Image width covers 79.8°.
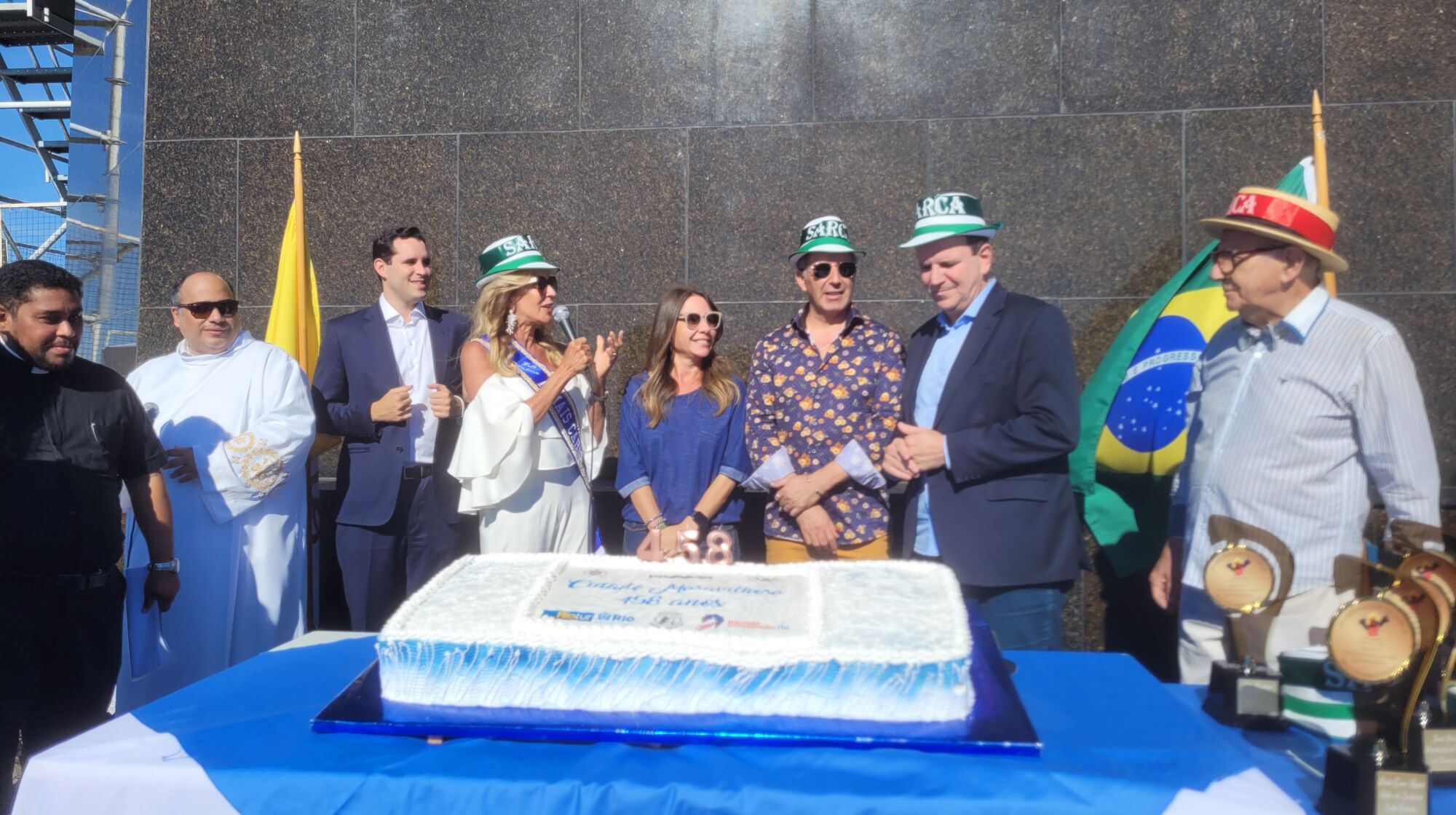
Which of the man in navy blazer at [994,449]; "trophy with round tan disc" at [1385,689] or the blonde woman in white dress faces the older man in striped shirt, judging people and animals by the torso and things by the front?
the blonde woman in white dress

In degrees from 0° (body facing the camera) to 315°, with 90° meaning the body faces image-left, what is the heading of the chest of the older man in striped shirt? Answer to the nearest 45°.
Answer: approximately 45°

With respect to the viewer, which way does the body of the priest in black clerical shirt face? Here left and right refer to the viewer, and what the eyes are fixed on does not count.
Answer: facing the viewer and to the right of the viewer

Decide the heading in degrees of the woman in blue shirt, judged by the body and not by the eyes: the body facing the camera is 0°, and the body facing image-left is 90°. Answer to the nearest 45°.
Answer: approximately 0°

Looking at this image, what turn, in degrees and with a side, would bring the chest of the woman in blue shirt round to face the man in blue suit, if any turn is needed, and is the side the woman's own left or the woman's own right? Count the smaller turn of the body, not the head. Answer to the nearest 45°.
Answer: approximately 90° to the woman's own right

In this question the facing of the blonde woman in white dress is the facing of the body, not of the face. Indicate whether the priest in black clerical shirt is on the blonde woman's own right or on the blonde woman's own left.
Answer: on the blonde woman's own right

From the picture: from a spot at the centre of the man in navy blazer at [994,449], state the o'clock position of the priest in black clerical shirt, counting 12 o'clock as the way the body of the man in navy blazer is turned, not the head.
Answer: The priest in black clerical shirt is roughly at 1 o'clock from the man in navy blazer.

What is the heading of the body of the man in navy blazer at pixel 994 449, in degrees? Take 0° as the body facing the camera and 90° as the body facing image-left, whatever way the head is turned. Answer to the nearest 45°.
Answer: approximately 45°

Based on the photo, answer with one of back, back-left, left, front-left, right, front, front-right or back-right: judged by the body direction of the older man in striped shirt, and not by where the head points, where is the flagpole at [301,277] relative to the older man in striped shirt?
front-right

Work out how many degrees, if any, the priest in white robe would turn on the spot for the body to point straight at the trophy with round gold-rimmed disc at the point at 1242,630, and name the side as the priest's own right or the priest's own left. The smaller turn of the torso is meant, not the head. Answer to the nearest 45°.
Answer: approximately 45° to the priest's own left

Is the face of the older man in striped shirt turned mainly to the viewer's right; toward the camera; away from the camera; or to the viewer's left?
to the viewer's left

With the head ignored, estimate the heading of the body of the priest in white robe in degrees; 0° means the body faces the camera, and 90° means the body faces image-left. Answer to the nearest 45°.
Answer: approximately 0°
